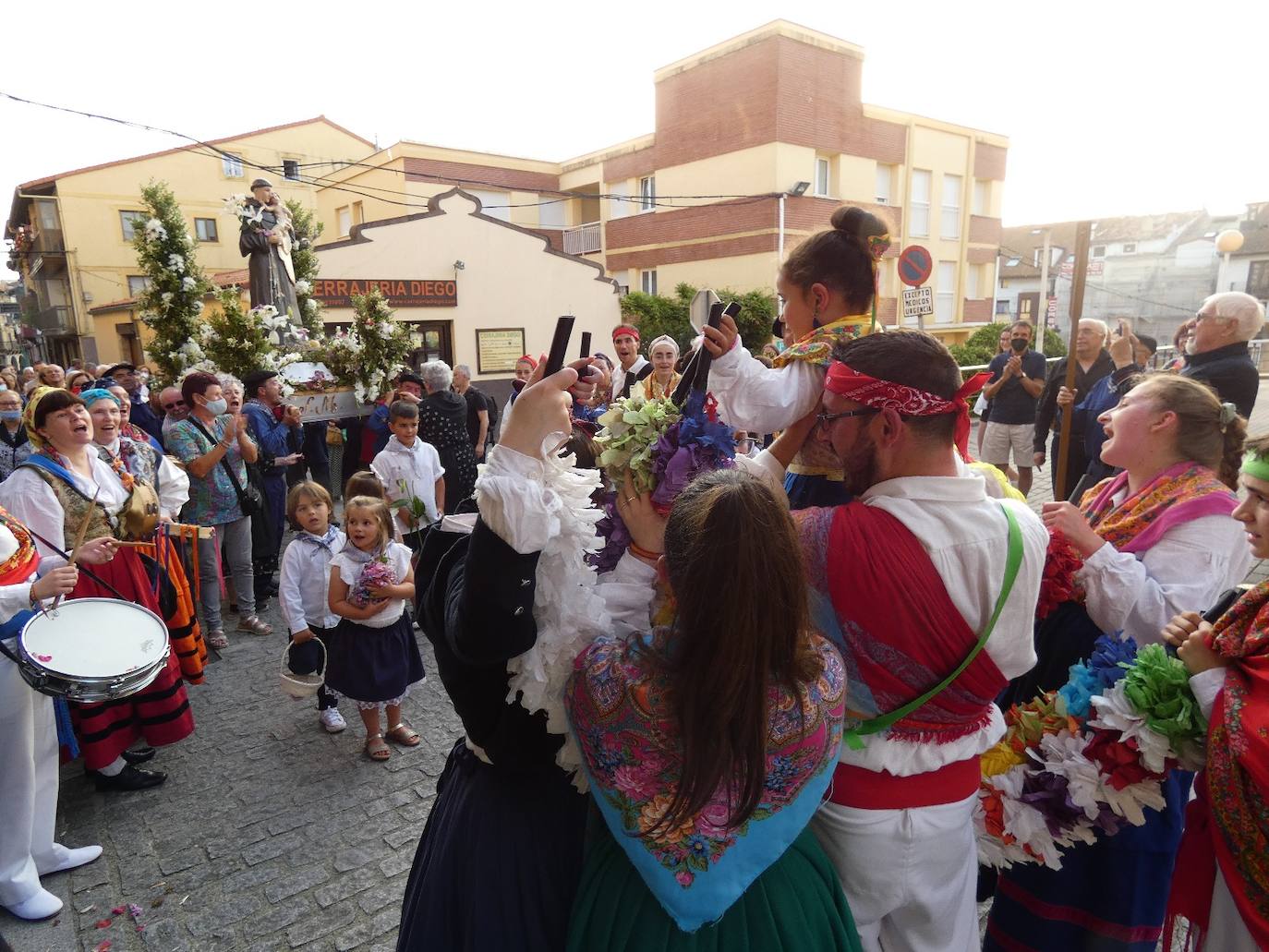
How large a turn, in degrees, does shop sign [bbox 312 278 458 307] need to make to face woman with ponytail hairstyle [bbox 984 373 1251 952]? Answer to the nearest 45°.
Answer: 0° — it already faces them

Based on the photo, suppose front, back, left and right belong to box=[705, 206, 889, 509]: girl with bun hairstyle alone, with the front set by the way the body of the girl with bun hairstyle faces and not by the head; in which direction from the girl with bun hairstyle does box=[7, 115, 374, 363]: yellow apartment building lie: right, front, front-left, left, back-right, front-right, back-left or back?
front-right

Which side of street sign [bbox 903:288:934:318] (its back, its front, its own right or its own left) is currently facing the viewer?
front

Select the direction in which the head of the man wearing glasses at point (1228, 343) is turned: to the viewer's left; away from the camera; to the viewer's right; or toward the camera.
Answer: to the viewer's left

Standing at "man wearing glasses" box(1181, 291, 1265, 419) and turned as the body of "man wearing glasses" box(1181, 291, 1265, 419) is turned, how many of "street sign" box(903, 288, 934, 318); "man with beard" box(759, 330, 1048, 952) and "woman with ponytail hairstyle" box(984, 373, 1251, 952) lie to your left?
2

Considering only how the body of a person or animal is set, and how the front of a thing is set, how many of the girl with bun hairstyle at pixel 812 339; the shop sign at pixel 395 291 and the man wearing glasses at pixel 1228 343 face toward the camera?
1

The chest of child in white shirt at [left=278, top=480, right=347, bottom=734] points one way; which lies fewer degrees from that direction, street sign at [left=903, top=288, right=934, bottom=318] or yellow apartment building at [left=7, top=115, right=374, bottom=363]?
the street sign

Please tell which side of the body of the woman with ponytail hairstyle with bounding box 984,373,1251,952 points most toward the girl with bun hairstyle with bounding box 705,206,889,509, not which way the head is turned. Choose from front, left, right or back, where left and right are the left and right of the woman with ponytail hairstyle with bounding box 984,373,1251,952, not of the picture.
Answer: front

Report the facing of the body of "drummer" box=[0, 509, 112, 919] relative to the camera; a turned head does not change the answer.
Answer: to the viewer's right

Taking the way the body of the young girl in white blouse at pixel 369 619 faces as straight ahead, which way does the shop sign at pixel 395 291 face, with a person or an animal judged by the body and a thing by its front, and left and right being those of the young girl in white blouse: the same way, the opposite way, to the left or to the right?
the same way

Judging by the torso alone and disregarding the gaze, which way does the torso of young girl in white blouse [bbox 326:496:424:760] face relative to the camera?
toward the camera

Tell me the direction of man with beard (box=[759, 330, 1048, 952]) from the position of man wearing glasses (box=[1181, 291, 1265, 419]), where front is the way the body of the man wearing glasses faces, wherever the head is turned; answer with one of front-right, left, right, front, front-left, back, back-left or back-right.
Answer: left

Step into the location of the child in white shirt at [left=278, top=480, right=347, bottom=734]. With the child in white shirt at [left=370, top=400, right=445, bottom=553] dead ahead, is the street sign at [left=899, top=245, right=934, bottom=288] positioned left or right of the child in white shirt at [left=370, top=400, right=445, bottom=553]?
right

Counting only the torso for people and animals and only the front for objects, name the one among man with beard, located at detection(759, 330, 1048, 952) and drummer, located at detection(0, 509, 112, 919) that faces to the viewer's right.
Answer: the drummer

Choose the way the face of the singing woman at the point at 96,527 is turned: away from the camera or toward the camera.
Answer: toward the camera

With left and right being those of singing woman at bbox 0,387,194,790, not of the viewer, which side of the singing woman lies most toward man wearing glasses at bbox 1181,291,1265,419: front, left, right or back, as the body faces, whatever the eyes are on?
front

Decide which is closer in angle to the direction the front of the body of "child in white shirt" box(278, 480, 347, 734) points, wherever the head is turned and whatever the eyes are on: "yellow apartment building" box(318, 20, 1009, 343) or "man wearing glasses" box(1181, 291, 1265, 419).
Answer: the man wearing glasses
